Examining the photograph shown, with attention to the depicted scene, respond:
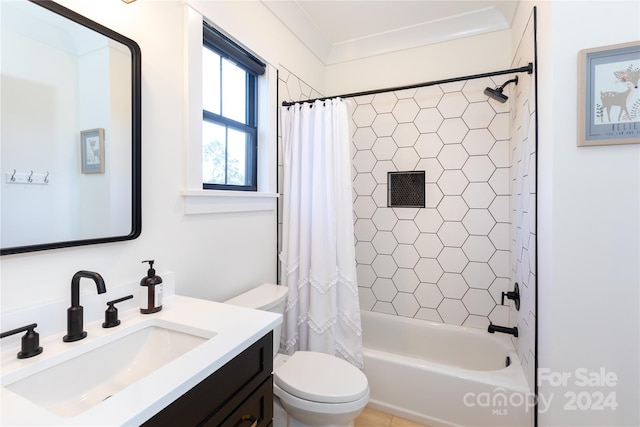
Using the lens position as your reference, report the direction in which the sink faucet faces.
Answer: facing the viewer and to the right of the viewer

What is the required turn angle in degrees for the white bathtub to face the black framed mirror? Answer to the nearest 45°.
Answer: approximately 45° to its right

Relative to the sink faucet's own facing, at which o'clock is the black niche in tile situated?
The black niche in tile is roughly at 10 o'clock from the sink faucet.

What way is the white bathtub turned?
toward the camera

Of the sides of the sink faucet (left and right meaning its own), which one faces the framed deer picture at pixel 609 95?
front

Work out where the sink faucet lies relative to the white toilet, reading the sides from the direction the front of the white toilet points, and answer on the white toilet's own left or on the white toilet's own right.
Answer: on the white toilet's own right

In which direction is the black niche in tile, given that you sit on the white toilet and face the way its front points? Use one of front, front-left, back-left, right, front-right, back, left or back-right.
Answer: left

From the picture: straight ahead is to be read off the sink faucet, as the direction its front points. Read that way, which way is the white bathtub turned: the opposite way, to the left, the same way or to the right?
to the right

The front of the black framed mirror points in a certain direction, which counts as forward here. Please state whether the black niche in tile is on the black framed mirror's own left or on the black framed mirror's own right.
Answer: on the black framed mirror's own left

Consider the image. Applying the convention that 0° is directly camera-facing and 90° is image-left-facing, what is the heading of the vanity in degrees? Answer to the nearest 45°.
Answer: approximately 315°
